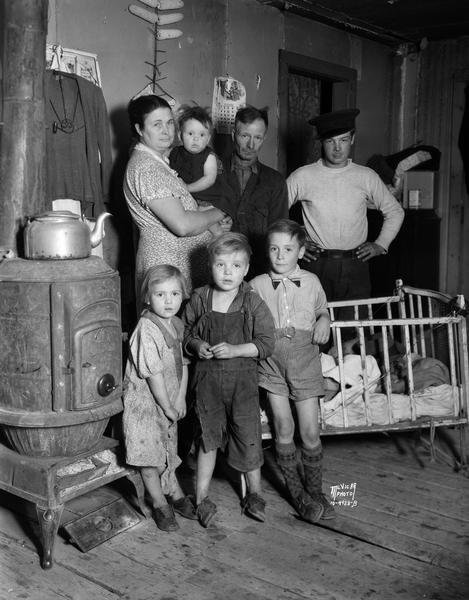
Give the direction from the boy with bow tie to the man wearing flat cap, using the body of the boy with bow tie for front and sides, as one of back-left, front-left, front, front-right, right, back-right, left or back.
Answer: back

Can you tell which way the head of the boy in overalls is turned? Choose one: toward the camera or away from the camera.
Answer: toward the camera

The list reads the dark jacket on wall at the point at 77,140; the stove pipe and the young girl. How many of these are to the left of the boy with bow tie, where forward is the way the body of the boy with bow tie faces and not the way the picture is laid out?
0

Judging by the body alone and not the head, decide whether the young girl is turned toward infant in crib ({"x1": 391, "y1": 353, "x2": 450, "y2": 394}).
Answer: no

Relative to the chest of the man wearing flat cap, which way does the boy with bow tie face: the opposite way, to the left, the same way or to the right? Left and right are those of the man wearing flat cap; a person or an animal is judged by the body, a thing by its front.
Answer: the same way

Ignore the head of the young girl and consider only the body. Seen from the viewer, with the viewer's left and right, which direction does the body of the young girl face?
facing the viewer and to the right of the viewer

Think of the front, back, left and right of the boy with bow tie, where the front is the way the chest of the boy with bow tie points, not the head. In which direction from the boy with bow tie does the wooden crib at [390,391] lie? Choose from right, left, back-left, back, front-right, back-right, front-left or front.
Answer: back-left

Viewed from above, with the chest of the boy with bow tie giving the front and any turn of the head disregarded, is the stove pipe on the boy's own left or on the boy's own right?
on the boy's own right

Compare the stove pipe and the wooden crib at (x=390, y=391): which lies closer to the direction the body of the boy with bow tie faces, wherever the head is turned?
the stove pipe

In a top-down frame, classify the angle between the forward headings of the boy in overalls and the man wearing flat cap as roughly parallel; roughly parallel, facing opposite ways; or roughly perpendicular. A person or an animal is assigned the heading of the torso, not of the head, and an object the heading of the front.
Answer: roughly parallel

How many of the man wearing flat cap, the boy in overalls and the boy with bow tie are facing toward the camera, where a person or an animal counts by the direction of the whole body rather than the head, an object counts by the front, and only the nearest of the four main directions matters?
3

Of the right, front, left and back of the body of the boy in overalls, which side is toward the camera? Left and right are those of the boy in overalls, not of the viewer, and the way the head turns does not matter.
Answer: front

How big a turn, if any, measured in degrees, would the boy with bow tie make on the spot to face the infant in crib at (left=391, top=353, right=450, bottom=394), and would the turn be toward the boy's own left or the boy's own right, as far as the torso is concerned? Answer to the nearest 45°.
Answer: approximately 135° to the boy's own left

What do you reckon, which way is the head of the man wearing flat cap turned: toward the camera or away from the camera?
toward the camera

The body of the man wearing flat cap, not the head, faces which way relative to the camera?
toward the camera
